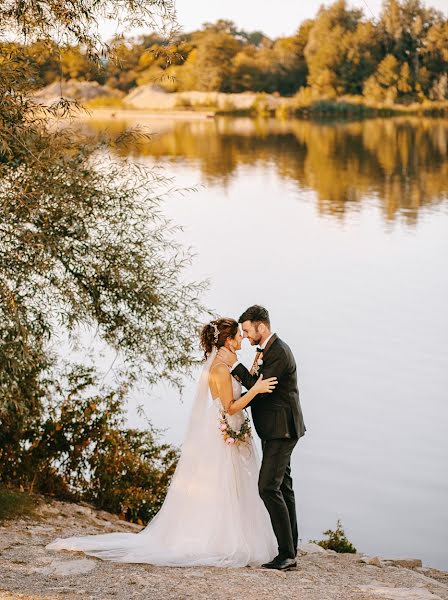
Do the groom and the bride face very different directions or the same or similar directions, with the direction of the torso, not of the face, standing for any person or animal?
very different directions

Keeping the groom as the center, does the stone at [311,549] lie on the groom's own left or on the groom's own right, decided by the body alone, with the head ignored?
on the groom's own right

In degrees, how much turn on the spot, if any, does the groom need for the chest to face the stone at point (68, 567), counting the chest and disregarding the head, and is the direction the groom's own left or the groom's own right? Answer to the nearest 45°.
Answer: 0° — they already face it

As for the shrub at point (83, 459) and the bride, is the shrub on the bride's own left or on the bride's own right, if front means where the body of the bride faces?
on the bride's own left

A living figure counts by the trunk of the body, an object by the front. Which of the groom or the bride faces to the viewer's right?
the bride

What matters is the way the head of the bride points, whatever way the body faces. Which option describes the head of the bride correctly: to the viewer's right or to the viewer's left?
to the viewer's right

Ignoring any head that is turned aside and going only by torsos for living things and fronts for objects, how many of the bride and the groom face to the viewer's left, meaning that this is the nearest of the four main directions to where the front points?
1

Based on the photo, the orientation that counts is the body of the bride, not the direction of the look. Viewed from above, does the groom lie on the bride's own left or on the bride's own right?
on the bride's own right

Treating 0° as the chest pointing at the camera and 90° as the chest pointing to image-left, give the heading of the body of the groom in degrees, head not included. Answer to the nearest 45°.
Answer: approximately 90°

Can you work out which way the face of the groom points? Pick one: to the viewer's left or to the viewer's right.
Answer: to the viewer's left

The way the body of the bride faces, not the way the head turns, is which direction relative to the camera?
to the viewer's right
